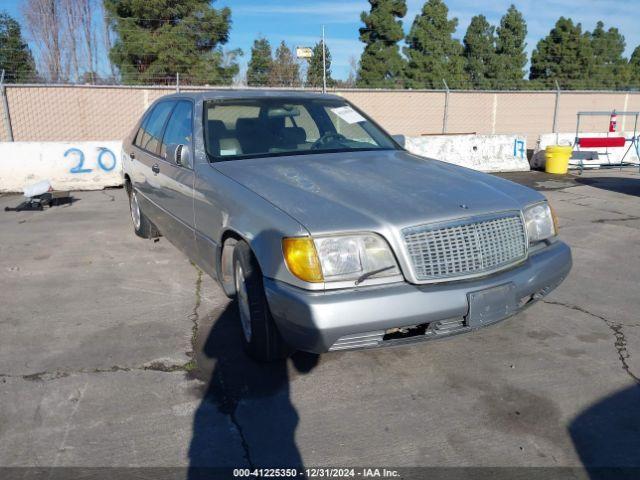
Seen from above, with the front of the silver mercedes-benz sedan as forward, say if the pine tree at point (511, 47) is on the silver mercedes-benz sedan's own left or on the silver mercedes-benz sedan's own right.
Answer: on the silver mercedes-benz sedan's own left

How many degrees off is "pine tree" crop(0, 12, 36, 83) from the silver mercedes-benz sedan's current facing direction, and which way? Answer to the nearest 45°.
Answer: approximately 180°

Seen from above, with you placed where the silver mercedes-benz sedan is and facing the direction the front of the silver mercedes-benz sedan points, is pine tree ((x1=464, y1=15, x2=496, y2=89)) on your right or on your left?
on your left

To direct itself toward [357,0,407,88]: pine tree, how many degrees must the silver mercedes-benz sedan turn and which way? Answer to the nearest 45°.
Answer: approximately 135° to its left

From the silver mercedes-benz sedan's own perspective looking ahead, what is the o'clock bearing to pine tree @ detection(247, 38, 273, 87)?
The pine tree is roughly at 7 o'clock from the silver mercedes-benz sedan.

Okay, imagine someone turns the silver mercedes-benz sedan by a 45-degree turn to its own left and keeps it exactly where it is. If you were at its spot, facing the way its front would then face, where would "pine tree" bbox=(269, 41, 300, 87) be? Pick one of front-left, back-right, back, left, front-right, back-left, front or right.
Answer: left

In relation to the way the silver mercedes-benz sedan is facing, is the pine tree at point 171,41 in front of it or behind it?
behind

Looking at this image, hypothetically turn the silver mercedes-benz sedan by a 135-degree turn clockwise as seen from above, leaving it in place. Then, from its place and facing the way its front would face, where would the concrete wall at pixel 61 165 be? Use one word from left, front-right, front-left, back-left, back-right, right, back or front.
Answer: front-right

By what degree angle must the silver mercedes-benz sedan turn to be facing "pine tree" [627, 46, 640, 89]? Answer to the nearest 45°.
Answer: approximately 90° to its left

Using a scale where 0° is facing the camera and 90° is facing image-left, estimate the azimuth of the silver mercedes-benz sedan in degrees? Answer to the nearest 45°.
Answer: approximately 315°

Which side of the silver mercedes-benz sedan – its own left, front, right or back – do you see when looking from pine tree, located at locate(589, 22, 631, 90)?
left

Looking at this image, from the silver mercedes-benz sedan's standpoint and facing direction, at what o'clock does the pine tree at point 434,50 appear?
The pine tree is roughly at 8 o'clock from the silver mercedes-benz sedan.
